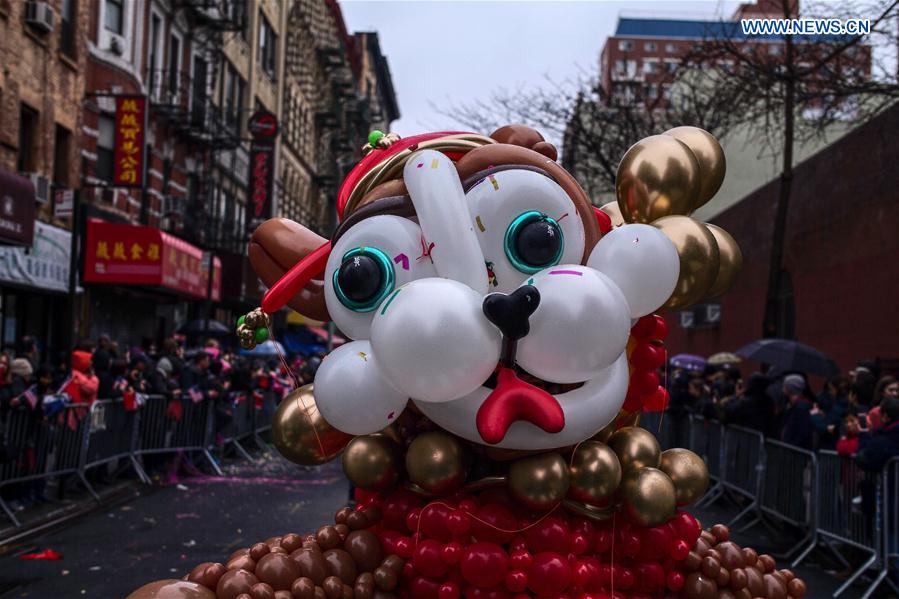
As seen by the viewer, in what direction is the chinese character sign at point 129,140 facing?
toward the camera

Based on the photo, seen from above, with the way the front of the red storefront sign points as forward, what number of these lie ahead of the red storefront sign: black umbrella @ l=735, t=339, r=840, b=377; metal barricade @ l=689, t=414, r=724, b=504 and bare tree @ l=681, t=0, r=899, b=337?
3

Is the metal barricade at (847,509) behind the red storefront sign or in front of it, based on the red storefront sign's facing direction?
in front

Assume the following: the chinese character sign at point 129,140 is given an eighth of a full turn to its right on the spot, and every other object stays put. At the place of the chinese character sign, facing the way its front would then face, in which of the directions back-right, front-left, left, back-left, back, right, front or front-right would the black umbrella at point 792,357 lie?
left

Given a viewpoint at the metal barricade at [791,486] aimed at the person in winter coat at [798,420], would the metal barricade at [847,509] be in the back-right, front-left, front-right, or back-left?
back-right

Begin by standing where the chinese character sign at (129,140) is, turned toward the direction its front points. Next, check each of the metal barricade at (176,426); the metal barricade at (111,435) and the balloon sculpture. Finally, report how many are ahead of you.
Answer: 3

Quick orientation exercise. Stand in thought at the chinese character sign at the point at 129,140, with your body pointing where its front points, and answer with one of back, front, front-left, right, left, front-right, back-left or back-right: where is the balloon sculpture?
front

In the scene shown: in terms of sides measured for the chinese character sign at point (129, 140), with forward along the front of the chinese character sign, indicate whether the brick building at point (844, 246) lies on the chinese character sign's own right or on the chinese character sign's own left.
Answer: on the chinese character sign's own left

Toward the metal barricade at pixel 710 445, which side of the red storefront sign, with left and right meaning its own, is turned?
front

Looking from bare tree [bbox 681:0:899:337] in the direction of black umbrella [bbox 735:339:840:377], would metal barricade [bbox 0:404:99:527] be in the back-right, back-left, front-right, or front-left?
front-right

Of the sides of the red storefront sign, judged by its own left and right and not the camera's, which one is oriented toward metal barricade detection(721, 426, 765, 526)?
front

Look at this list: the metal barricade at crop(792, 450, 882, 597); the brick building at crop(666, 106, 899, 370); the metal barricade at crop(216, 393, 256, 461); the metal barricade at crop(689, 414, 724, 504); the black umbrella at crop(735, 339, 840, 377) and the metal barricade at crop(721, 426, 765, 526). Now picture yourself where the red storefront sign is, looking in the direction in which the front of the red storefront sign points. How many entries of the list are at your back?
0

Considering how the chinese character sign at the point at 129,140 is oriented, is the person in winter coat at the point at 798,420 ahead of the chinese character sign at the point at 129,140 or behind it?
ahead

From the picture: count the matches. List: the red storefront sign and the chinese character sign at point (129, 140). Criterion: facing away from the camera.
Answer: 0

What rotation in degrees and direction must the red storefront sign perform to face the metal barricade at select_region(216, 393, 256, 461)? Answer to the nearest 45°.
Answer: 0° — it already faces it
